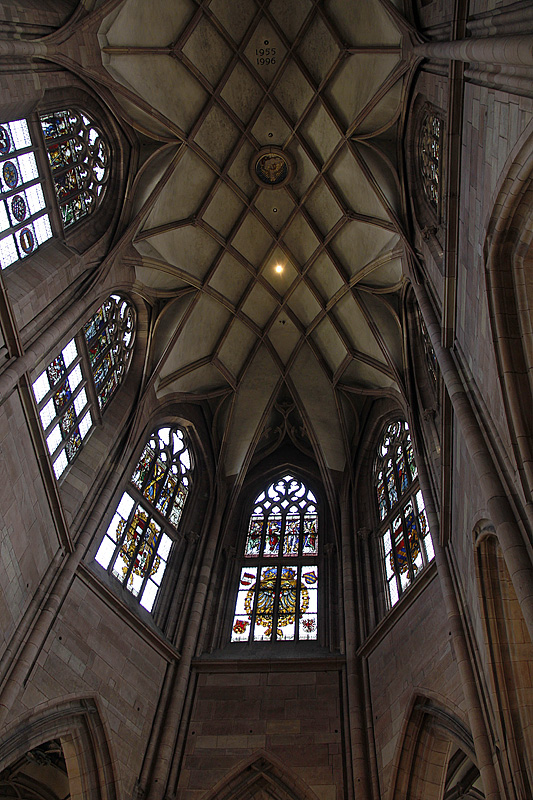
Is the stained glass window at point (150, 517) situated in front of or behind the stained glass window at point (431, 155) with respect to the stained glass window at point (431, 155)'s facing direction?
in front

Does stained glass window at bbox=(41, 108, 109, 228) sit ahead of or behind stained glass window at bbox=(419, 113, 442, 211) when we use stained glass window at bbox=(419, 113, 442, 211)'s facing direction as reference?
ahead

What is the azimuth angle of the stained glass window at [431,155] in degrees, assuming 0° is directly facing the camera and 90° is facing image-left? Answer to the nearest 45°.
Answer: approximately 90°

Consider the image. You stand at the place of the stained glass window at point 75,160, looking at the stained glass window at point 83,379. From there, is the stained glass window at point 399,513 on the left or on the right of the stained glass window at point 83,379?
right
